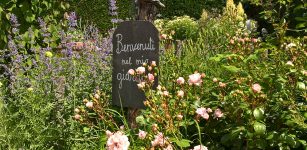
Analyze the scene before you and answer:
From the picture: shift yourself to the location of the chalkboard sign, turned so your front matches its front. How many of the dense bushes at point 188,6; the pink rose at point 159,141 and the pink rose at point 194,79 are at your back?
1

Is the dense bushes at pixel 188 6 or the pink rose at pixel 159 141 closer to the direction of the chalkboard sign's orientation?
the pink rose

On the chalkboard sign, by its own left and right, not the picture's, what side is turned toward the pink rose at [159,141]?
front

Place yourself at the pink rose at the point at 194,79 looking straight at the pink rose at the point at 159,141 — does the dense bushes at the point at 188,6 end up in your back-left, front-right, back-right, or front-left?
back-right

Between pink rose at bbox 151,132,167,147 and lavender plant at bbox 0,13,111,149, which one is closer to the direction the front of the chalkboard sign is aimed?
the pink rose

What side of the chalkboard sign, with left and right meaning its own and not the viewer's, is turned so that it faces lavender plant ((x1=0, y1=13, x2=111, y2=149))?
right

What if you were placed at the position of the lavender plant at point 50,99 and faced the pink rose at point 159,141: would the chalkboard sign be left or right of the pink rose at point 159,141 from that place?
left

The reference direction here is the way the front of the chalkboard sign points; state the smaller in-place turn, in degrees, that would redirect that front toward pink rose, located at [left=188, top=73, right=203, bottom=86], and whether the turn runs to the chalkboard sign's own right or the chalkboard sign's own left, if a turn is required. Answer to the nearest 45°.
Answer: approximately 45° to the chalkboard sign's own left

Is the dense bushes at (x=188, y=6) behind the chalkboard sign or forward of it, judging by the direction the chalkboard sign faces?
behind

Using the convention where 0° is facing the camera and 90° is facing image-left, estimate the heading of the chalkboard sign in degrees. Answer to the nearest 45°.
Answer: approximately 0°
